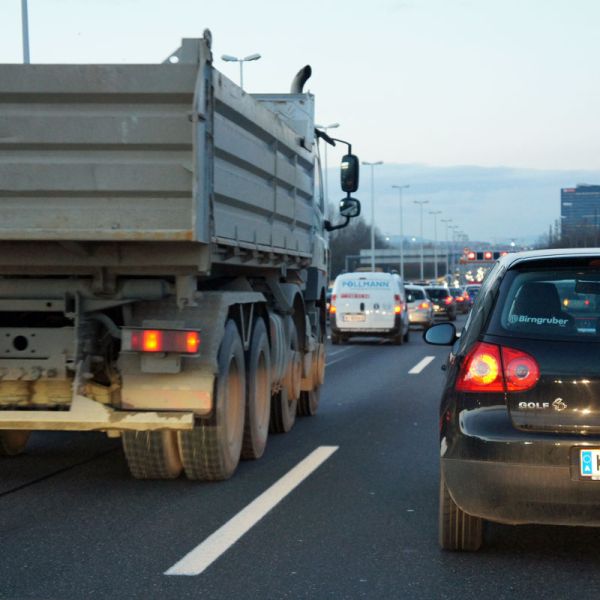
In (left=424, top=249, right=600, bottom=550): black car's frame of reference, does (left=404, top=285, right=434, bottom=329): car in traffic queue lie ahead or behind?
ahead

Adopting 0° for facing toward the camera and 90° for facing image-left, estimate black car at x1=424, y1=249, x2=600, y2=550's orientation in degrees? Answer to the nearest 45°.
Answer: approximately 180°

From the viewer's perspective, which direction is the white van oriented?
away from the camera

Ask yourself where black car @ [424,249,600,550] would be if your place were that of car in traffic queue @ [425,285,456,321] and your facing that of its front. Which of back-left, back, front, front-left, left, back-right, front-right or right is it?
back

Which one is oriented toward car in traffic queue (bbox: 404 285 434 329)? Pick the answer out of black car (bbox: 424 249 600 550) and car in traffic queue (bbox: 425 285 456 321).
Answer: the black car

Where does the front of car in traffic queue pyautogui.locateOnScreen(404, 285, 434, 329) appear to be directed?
away from the camera

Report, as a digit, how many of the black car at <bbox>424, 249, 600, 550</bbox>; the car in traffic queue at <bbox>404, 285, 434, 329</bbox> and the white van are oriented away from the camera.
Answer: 3

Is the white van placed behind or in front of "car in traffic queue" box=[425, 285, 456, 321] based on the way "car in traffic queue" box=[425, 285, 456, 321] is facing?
behind

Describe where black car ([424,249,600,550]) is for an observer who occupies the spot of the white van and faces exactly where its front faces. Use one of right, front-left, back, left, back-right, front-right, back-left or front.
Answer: back

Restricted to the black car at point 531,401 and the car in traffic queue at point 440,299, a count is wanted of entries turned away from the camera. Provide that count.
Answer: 2

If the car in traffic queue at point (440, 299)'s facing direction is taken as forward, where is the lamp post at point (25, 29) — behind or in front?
behind

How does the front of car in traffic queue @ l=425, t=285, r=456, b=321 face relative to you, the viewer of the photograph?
facing away from the viewer

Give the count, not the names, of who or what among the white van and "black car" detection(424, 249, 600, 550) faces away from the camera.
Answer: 2

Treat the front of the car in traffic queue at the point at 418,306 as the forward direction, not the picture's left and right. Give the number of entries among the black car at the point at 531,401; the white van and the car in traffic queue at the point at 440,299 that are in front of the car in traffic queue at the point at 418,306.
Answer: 1
